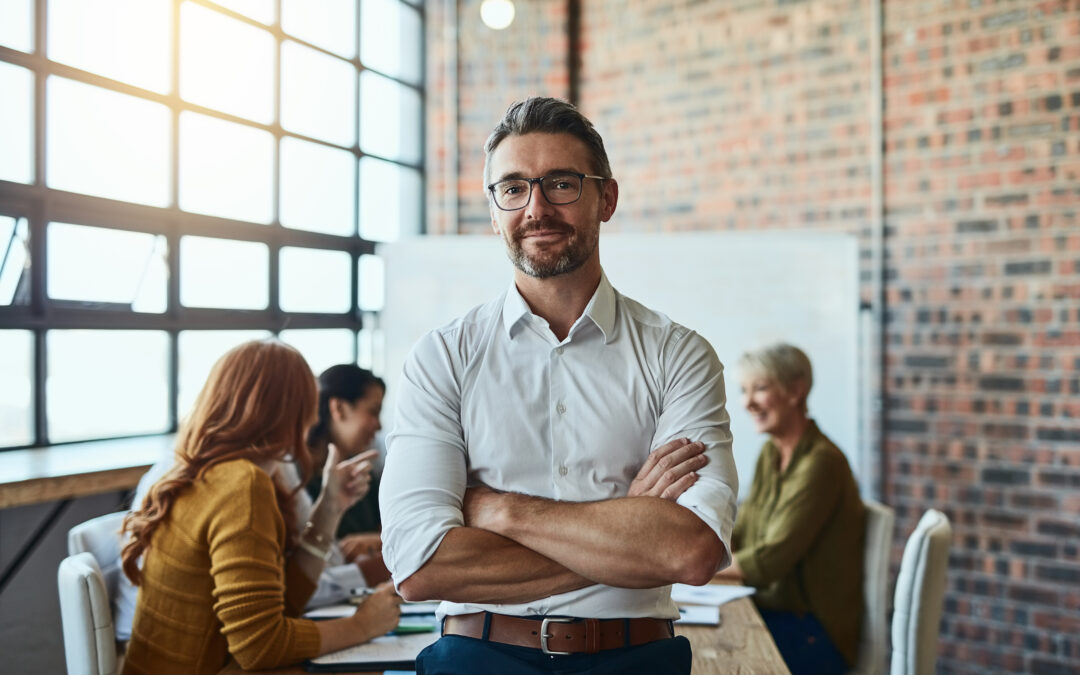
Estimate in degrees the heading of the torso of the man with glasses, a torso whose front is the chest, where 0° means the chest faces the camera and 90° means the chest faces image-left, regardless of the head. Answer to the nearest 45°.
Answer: approximately 0°

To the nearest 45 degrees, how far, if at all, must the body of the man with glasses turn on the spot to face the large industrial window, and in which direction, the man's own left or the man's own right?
approximately 135° to the man's own right

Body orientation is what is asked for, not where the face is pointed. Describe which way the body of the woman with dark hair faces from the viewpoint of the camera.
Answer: to the viewer's right

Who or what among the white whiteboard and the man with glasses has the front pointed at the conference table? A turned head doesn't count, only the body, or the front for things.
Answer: the white whiteboard

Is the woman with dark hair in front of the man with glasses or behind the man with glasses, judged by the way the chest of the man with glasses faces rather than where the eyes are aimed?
behind

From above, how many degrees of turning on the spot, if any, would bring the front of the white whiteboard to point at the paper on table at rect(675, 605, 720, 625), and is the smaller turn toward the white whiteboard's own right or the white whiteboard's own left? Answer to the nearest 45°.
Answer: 0° — it already faces it

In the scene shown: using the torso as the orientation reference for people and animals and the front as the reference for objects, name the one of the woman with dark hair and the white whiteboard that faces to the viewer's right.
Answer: the woman with dark hair

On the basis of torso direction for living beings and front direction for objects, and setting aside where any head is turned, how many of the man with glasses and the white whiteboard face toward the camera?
2

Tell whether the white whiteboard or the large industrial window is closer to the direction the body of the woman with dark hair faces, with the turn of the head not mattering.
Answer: the white whiteboard
